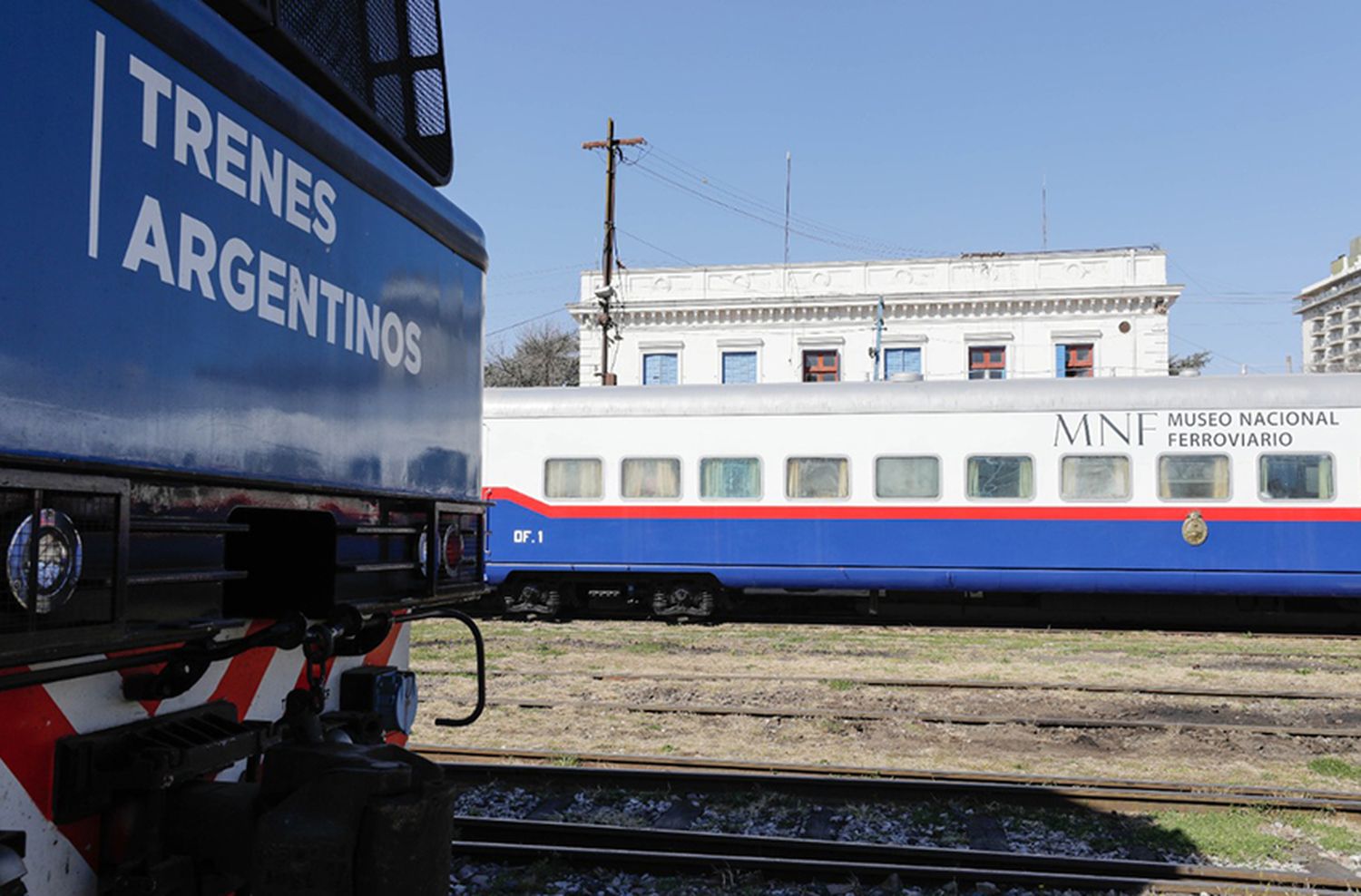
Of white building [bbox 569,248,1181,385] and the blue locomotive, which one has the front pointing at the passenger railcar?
the white building

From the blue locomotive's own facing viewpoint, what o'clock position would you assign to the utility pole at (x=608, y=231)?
The utility pole is roughly at 8 o'clock from the blue locomotive.

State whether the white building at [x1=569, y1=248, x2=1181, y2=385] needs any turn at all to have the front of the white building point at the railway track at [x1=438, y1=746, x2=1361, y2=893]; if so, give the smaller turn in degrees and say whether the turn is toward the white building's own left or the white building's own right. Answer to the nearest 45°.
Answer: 0° — it already faces it

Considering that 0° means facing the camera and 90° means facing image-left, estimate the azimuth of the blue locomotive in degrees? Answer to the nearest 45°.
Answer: approximately 315°

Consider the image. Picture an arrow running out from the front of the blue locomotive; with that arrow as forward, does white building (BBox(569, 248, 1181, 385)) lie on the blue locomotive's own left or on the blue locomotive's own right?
on the blue locomotive's own left

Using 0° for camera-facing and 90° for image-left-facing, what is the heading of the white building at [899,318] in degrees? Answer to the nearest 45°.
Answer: approximately 0°

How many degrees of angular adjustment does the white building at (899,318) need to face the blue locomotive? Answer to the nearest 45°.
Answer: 0° — it already faces it

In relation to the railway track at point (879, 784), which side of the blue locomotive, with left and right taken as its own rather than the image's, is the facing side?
left

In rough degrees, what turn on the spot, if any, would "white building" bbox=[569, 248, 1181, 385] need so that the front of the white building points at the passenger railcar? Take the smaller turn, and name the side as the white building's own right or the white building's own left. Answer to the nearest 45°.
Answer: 0° — it already faces it

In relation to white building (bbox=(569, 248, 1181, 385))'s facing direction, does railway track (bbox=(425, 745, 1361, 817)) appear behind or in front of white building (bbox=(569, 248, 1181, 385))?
in front

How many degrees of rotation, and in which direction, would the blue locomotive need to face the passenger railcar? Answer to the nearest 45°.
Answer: approximately 90° to its left

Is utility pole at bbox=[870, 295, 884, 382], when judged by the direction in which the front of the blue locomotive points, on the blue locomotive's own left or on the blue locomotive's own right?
on the blue locomotive's own left
